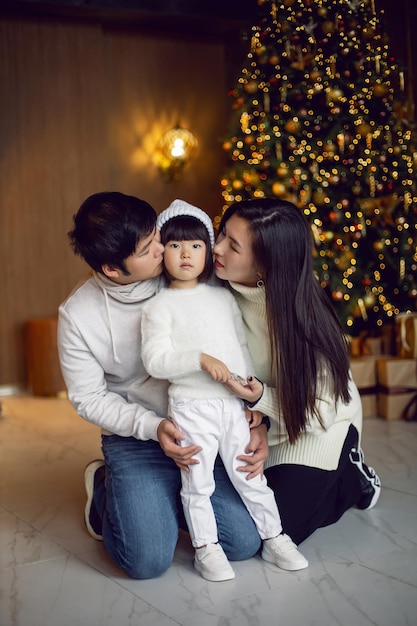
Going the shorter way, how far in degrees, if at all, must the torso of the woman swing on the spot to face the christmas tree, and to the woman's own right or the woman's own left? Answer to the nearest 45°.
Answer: approximately 90° to the woman's own right

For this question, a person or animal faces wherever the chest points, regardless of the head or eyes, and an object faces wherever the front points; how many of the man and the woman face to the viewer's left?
1

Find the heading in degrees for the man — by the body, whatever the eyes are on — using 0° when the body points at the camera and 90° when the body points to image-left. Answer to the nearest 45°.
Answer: approximately 315°

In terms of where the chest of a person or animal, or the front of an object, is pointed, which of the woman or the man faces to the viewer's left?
the woman

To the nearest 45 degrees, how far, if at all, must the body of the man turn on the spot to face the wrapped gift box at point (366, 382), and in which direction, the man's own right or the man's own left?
approximately 90° to the man's own left

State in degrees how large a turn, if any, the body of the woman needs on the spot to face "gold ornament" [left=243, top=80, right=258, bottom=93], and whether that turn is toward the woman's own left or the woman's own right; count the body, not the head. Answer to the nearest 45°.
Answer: approximately 90° to the woman's own right

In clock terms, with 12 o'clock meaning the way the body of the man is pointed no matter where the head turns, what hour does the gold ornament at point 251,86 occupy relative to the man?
The gold ornament is roughly at 8 o'clock from the man.

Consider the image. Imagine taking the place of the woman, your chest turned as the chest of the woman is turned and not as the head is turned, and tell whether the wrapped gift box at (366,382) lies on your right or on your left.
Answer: on your right

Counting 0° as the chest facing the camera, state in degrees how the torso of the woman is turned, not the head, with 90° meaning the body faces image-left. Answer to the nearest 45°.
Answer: approximately 90°

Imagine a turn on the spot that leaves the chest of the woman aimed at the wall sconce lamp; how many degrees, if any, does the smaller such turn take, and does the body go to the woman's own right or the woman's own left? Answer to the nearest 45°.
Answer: approximately 90° to the woman's own right
